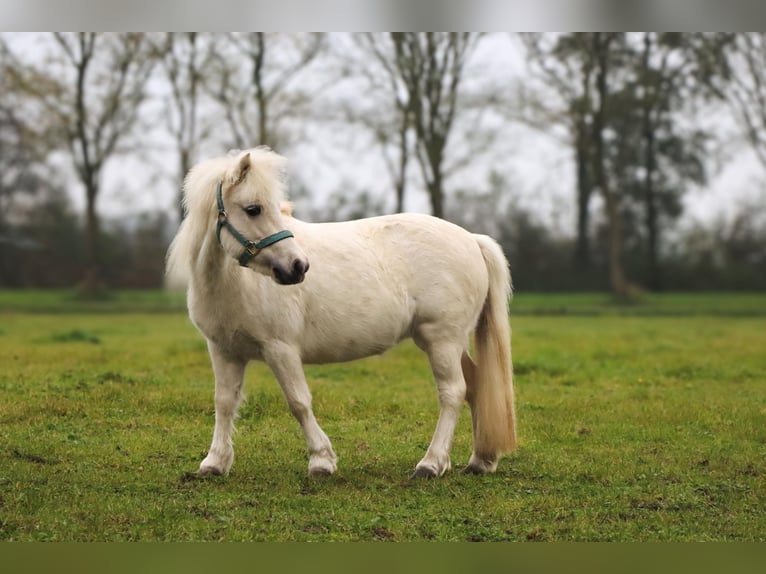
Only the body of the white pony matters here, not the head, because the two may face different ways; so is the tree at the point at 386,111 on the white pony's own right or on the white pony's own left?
on the white pony's own right

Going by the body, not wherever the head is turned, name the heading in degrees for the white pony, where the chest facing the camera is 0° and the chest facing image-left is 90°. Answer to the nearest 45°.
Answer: approximately 90°

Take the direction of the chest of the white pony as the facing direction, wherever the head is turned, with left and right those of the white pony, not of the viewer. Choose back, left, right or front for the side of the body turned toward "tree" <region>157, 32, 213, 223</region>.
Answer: right

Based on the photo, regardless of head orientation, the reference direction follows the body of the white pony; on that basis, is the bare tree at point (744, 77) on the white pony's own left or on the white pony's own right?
on the white pony's own right

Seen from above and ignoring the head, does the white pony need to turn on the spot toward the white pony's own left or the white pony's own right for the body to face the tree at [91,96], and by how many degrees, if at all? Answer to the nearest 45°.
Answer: approximately 90° to the white pony's own right
